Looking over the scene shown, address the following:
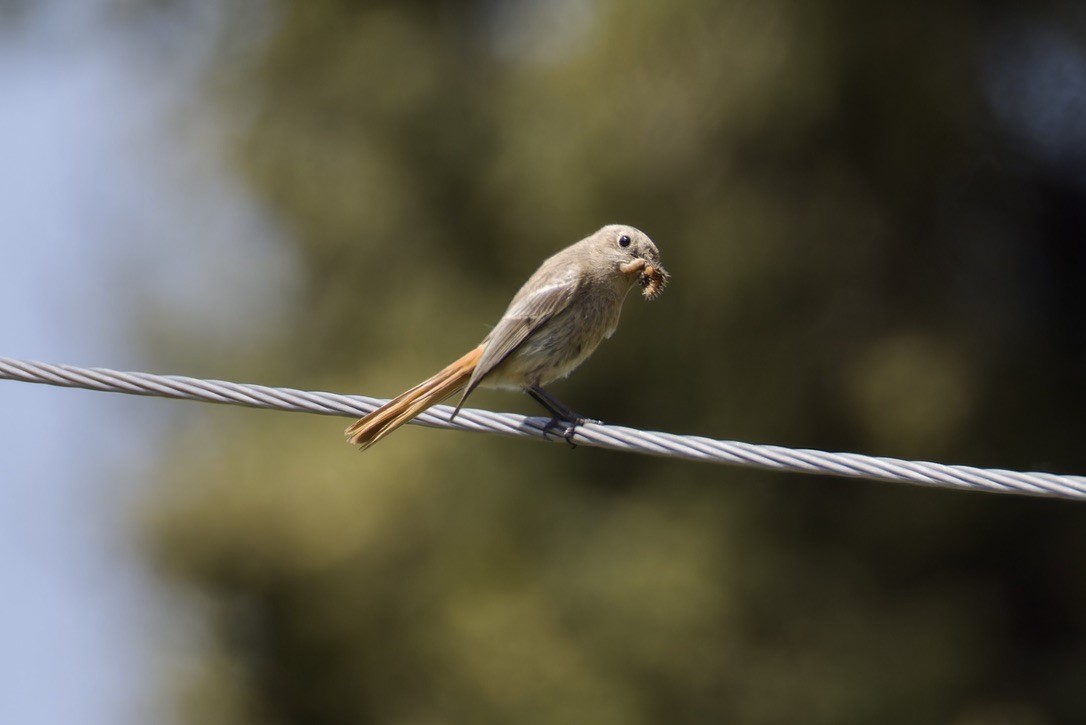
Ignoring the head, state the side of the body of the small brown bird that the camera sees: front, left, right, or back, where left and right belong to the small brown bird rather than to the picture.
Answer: right
